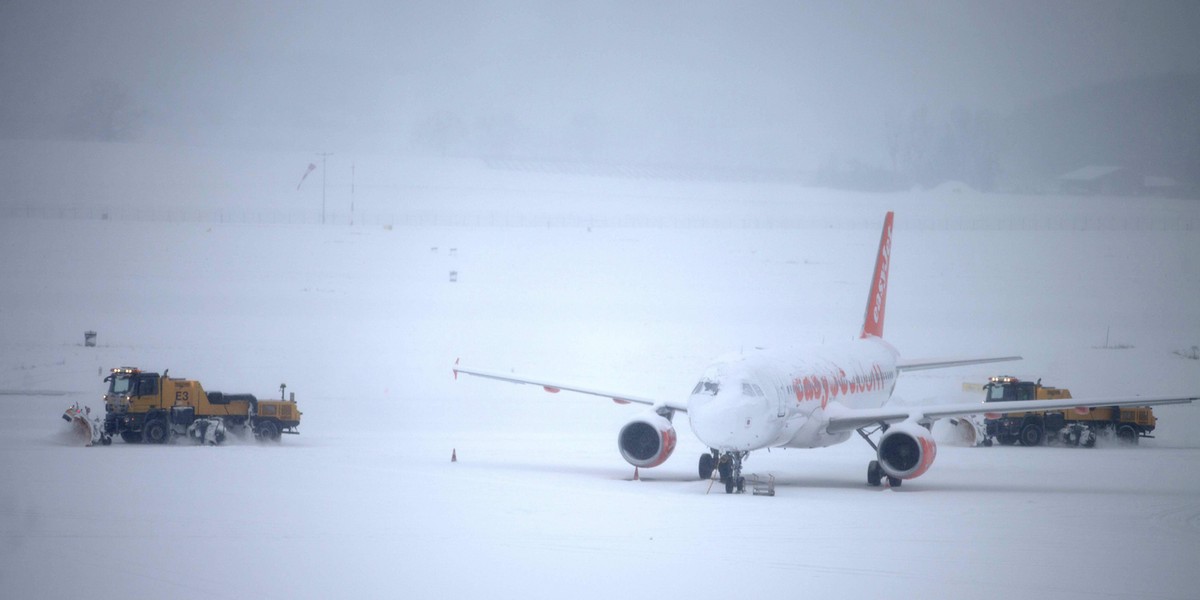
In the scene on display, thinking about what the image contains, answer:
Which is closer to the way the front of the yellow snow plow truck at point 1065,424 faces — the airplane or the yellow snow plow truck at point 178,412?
the yellow snow plow truck

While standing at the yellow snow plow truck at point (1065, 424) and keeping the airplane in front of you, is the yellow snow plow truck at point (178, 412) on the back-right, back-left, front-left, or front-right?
front-right

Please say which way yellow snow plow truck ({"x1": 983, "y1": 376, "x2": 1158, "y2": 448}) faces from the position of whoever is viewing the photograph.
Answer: facing to the left of the viewer

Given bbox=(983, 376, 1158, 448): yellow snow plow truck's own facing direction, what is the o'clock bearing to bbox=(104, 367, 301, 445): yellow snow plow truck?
bbox=(104, 367, 301, 445): yellow snow plow truck is roughly at 11 o'clock from bbox=(983, 376, 1158, 448): yellow snow plow truck.

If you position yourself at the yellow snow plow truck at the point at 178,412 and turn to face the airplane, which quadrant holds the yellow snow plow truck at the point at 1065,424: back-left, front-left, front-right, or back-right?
front-left

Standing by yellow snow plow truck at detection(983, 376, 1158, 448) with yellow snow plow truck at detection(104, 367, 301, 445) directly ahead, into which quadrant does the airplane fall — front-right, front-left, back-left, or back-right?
front-left
